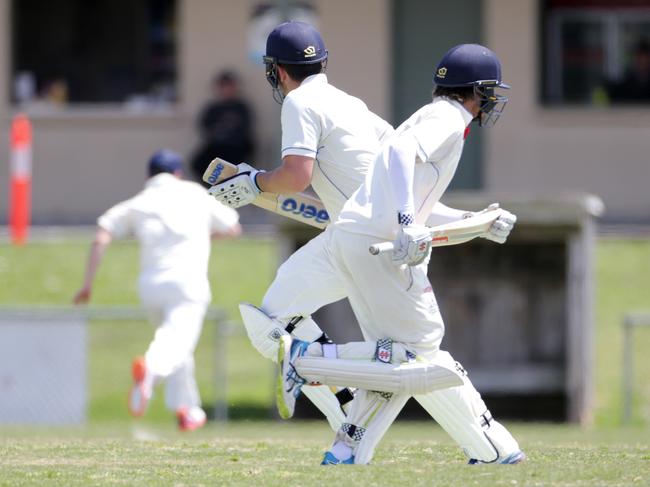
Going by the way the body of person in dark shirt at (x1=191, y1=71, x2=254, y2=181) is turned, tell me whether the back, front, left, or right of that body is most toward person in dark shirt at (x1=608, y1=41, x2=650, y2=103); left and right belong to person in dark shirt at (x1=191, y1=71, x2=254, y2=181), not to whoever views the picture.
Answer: left

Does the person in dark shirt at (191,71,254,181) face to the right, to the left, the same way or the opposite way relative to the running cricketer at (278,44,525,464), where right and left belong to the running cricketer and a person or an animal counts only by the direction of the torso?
to the right

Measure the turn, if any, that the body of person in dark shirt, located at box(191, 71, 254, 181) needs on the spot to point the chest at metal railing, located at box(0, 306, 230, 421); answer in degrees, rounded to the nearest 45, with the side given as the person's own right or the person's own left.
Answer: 0° — they already face it

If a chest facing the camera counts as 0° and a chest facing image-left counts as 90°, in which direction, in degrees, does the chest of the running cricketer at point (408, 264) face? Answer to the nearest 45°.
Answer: approximately 270°

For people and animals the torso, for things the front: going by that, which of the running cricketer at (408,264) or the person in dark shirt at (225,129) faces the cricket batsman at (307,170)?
the person in dark shirt

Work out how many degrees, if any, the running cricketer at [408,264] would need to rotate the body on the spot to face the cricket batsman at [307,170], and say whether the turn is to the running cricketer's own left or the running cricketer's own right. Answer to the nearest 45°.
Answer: approximately 135° to the running cricketer's own left

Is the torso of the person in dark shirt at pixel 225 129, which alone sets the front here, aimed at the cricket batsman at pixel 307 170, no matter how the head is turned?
yes
